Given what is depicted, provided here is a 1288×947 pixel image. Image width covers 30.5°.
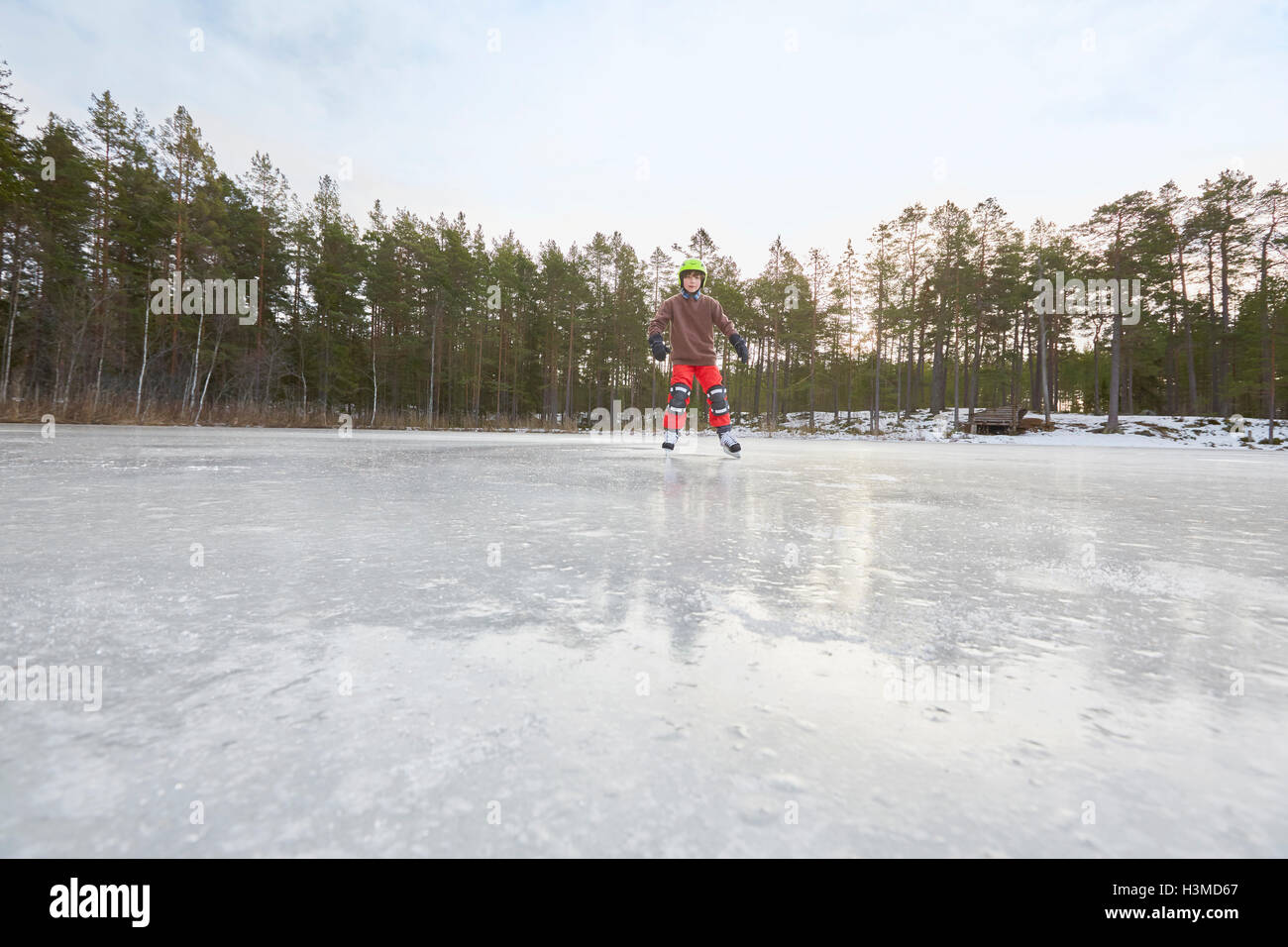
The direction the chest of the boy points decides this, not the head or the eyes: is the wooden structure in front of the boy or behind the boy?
behind

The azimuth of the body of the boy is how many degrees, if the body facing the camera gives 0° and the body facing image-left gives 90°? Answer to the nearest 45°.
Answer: approximately 0°
